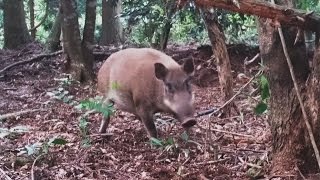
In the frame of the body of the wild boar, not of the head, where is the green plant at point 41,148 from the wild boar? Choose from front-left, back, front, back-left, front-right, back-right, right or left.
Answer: right

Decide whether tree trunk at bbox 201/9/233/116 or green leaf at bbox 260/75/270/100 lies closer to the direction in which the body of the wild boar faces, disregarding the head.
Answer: the green leaf

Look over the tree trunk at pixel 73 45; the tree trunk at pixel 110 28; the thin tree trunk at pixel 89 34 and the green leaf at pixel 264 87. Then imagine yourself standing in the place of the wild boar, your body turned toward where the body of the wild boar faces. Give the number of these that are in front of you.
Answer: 1

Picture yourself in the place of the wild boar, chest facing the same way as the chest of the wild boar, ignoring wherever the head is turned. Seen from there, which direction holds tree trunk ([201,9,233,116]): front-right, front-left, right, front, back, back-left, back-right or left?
left

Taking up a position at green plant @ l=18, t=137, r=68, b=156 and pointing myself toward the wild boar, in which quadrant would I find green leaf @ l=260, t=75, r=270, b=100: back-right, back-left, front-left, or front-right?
front-right

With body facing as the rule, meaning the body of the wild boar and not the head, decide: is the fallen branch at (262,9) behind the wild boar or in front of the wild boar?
in front

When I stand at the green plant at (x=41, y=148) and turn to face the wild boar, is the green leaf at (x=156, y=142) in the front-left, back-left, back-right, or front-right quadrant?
front-right

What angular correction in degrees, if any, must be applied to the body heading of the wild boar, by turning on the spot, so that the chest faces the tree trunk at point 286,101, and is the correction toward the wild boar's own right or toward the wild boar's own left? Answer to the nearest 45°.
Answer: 0° — it already faces it

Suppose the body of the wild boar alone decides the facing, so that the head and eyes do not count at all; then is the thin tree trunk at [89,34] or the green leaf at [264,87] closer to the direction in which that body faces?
the green leaf

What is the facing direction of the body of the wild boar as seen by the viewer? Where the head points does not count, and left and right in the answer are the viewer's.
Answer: facing the viewer and to the right of the viewer

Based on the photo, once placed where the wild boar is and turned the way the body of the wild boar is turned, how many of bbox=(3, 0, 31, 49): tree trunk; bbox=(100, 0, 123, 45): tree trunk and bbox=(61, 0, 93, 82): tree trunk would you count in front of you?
0

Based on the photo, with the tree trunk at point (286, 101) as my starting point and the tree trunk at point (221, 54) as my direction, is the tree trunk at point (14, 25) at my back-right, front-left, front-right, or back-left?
front-left

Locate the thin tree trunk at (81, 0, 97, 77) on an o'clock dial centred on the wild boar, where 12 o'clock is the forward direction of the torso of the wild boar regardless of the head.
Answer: The thin tree trunk is roughly at 7 o'clock from the wild boar.

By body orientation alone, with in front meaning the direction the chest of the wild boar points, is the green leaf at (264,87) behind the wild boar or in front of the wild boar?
in front

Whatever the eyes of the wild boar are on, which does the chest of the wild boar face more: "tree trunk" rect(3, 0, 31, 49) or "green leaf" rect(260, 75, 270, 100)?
the green leaf
